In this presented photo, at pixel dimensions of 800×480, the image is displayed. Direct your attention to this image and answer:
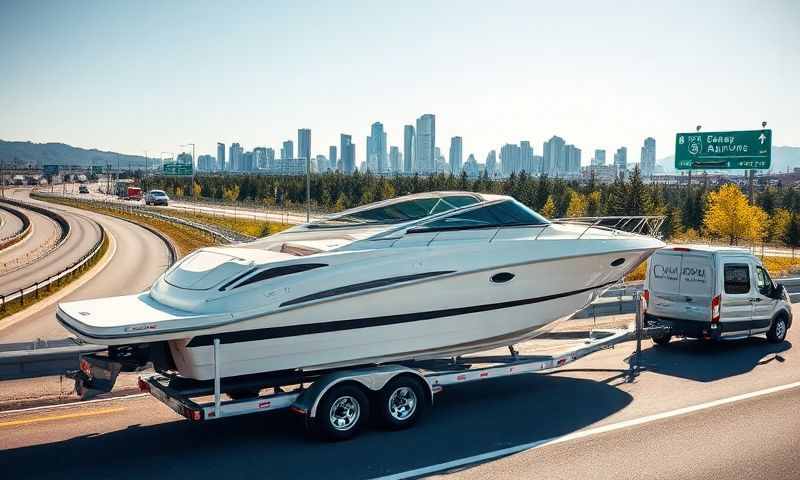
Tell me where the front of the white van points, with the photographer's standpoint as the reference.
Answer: facing away from the viewer and to the right of the viewer

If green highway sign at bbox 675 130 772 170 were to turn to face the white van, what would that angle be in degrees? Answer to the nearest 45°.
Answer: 0° — it already faces it

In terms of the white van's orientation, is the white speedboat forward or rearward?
rearward

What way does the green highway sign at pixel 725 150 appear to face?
toward the camera

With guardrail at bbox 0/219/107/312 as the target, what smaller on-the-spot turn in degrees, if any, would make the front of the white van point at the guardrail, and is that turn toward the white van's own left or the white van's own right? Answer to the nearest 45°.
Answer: approximately 135° to the white van's own left

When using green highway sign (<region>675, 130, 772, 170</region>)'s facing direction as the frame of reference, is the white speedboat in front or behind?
in front

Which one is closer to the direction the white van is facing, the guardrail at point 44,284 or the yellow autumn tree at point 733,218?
the yellow autumn tree

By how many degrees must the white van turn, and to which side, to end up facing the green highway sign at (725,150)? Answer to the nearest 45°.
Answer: approximately 45° to its left

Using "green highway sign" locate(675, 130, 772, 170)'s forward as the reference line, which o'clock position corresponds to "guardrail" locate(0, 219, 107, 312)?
The guardrail is roughly at 1 o'clock from the green highway sign.

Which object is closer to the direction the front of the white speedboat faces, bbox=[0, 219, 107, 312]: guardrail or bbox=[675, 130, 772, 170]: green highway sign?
the green highway sign

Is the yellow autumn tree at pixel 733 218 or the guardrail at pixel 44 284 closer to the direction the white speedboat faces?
the yellow autumn tree

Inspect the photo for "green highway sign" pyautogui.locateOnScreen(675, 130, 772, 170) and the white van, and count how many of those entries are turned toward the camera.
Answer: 1

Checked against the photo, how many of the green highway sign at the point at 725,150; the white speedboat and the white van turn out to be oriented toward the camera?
1

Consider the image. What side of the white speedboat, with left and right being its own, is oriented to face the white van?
front

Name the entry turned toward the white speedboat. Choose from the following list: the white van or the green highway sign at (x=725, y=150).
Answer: the green highway sign

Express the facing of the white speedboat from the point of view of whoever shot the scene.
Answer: facing away from the viewer and to the right of the viewer

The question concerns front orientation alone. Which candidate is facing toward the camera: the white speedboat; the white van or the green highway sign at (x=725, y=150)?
the green highway sign

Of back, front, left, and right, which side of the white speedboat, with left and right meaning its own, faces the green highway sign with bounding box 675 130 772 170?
front
